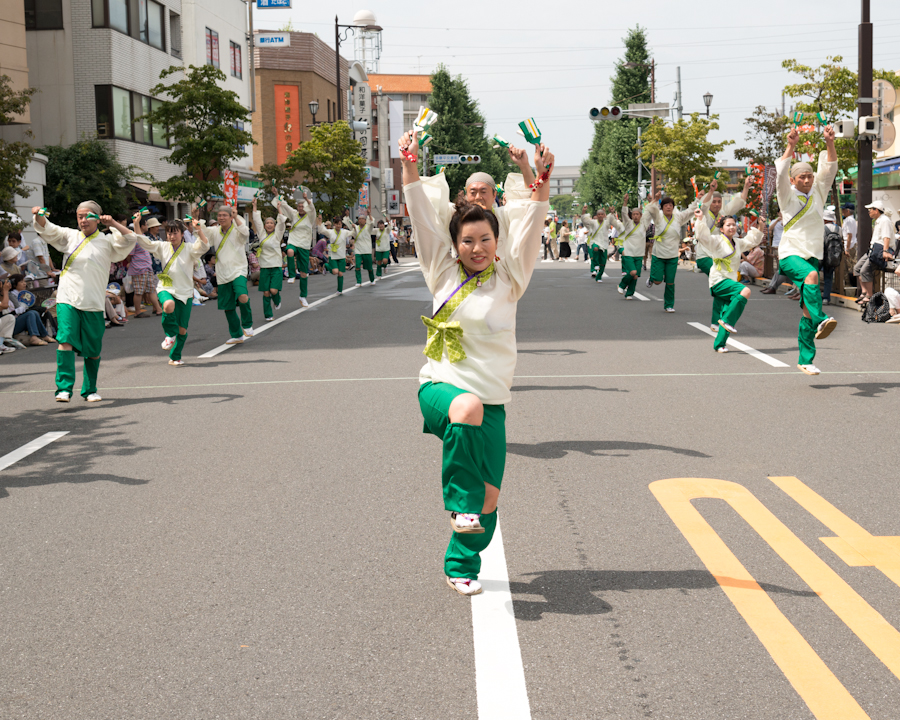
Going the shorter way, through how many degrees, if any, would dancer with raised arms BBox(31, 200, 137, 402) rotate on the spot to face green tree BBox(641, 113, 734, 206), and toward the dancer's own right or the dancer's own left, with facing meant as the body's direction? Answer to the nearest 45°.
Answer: approximately 135° to the dancer's own left

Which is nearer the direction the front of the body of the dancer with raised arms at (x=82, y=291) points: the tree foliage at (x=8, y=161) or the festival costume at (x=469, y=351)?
the festival costume

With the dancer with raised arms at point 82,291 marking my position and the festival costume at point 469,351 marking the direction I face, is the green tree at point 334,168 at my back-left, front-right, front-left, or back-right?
back-left

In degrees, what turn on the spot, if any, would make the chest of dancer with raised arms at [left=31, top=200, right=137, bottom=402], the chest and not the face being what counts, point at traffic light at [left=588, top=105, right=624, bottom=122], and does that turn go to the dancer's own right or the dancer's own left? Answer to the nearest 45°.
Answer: approximately 135° to the dancer's own left

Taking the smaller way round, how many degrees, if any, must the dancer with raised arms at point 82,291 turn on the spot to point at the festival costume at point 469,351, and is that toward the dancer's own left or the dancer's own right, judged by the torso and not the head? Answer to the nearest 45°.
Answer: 0° — they already face it

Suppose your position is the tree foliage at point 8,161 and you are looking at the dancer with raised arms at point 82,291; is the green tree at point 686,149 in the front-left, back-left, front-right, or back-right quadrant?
back-left

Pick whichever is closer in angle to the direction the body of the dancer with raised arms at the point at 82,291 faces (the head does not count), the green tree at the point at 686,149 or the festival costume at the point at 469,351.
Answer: the festival costume

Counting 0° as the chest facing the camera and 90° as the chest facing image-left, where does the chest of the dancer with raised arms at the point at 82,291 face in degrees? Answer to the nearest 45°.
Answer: approximately 0°

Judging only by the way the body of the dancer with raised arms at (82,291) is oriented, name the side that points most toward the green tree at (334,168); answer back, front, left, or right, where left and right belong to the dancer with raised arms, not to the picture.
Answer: back

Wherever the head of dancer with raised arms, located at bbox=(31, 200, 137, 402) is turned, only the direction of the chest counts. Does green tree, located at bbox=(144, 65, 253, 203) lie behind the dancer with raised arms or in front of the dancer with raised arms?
behind

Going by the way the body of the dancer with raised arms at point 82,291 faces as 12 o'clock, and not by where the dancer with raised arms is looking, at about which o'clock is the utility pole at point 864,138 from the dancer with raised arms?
The utility pole is roughly at 8 o'clock from the dancer with raised arms.

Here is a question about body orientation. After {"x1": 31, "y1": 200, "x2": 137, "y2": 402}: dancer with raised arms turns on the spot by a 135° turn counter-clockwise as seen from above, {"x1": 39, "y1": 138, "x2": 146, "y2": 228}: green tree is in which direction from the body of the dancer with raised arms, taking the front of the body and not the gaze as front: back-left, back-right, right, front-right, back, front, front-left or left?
front-left

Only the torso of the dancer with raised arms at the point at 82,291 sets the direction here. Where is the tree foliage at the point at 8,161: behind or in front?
behind
